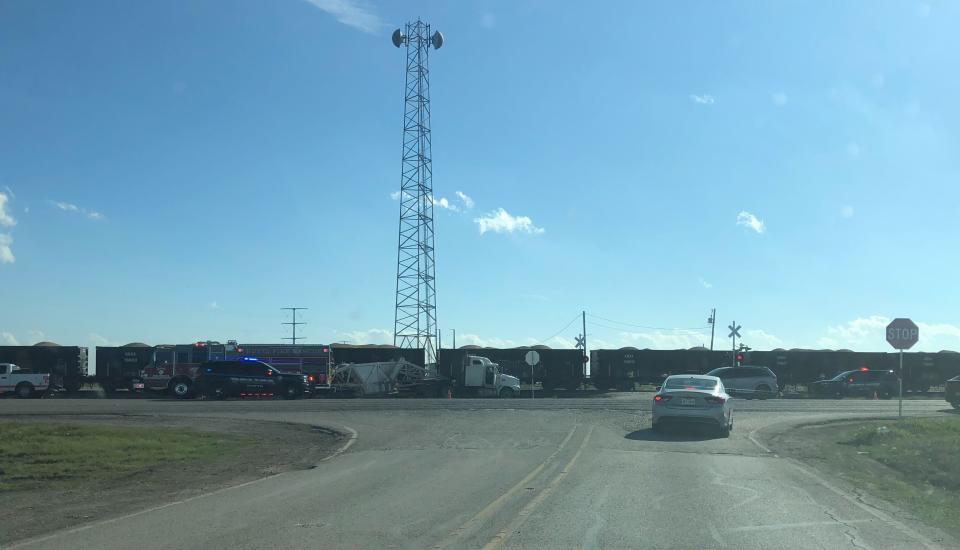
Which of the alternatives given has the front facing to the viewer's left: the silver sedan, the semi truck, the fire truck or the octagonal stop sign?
the fire truck

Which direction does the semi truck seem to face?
to the viewer's right

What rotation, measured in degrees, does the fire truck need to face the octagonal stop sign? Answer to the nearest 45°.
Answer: approximately 135° to its left

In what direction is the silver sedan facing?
away from the camera

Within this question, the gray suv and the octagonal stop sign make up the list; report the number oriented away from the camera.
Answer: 0

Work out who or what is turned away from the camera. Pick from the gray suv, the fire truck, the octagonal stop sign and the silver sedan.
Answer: the silver sedan

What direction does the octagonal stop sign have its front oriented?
toward the camera

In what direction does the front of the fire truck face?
to the viewer's left

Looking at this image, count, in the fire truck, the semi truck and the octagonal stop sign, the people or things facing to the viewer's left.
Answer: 1

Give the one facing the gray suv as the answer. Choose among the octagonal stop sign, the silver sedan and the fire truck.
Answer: the silver sedan
